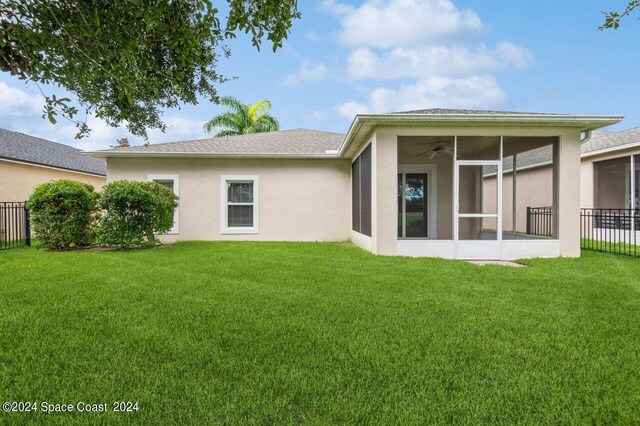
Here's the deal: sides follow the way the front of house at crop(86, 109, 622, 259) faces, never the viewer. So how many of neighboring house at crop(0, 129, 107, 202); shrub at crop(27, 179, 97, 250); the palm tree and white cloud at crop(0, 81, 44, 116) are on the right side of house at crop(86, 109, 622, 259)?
0

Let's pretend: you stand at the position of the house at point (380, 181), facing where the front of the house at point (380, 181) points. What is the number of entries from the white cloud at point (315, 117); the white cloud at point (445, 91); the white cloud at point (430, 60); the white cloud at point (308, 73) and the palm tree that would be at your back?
0

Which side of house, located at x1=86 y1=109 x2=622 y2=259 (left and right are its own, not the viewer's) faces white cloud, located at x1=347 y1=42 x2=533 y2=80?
front

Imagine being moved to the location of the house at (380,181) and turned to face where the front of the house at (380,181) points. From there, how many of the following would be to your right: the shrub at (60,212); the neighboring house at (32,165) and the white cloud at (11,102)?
0

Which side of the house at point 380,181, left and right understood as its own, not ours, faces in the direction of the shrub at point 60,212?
left

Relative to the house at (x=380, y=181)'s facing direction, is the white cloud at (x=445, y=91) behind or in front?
in front

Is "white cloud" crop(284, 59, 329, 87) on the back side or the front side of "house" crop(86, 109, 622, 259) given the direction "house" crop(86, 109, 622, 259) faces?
on the front side

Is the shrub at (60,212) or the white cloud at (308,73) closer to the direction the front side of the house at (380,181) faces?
the white cloud

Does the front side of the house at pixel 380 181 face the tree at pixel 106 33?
no

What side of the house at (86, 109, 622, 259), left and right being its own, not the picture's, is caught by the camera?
back

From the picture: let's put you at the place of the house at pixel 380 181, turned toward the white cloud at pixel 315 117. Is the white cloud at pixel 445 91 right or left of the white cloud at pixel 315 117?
right

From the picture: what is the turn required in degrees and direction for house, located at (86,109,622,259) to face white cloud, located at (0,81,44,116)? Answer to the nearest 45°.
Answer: approximately 90° to its left

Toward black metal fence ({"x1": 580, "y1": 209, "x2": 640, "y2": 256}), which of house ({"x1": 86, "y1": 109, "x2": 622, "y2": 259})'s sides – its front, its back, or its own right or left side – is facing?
right

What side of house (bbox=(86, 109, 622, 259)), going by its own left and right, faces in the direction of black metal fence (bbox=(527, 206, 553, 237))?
right

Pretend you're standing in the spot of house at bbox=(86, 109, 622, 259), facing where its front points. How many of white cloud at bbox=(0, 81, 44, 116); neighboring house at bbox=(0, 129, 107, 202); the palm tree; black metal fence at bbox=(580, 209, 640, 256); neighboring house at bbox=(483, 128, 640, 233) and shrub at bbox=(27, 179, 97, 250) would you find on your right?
2

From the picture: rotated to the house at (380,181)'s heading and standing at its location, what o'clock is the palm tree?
The palm tree is roughly at 11 o'clock from the house.

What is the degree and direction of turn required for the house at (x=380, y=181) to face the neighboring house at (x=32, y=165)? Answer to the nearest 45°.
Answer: approximately 90° to its left
